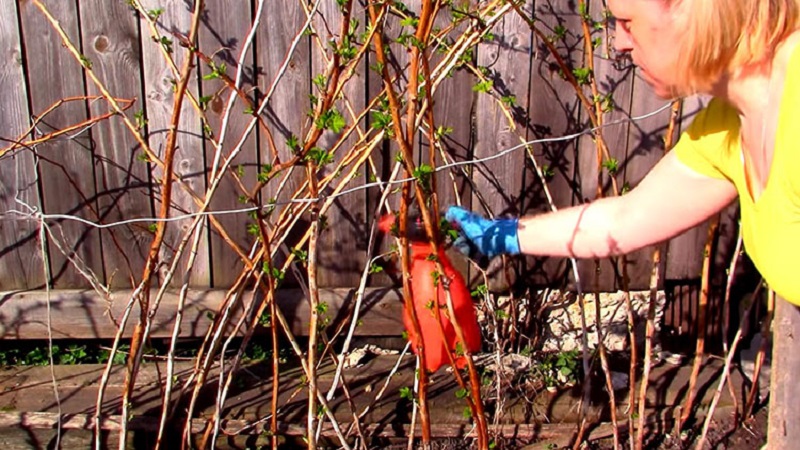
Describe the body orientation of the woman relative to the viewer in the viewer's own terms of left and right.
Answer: facing the viewer and to the left of the viewer

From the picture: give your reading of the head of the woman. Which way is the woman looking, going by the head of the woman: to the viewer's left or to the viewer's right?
to the viewer's left

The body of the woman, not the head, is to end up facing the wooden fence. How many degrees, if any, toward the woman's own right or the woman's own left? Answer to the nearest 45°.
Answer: approximately 90° to the woman's own right
